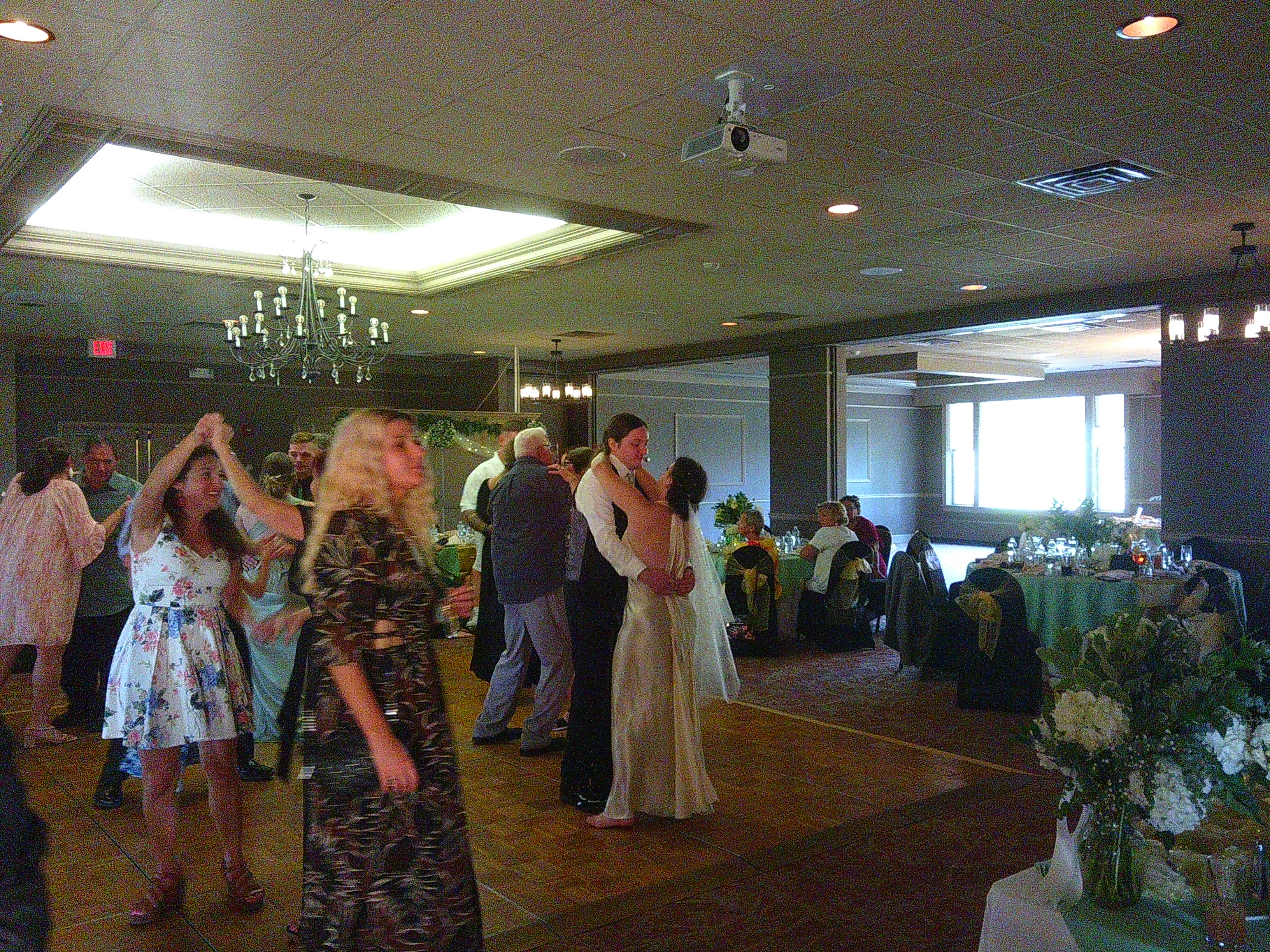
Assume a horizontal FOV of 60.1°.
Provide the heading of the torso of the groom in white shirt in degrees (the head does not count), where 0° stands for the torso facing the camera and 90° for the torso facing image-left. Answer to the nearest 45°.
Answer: approximately 270°

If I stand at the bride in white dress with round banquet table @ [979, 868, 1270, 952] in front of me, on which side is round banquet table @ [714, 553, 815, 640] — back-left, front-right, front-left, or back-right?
back-left

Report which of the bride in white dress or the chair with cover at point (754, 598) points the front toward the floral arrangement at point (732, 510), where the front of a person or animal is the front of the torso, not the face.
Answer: the chair with cover

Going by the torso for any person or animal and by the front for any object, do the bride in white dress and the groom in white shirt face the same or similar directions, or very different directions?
very different directions

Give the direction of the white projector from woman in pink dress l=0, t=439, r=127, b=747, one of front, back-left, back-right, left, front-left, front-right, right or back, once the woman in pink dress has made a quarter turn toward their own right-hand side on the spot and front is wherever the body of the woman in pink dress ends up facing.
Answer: front

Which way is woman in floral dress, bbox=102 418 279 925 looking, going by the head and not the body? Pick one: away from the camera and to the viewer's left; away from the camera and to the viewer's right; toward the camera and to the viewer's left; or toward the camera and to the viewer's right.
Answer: toward the camera and to the viewer's right

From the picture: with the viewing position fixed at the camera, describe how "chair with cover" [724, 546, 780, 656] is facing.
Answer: facing away from the viewer

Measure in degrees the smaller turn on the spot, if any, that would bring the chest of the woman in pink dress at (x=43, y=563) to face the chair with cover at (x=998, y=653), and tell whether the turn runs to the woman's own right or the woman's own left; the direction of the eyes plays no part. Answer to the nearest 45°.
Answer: approximately 45° to the woman's own right

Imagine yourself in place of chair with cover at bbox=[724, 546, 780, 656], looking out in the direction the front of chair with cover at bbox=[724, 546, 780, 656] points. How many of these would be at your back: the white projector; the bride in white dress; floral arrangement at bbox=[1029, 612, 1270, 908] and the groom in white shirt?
4

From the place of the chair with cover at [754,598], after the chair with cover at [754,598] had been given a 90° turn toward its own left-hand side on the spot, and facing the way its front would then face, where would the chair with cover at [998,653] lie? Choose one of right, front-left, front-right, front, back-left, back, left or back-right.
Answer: back-left

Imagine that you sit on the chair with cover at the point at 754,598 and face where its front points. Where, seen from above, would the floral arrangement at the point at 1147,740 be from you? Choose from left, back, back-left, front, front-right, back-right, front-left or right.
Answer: back

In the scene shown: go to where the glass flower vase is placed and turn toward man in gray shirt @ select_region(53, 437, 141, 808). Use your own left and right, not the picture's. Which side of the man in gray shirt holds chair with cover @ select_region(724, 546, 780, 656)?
right
